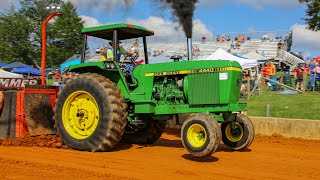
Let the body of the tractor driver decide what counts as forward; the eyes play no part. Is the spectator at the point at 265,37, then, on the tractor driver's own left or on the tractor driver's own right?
on the tractor driver's own left

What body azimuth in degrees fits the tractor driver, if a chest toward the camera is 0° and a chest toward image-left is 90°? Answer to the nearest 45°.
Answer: approximately 270°
